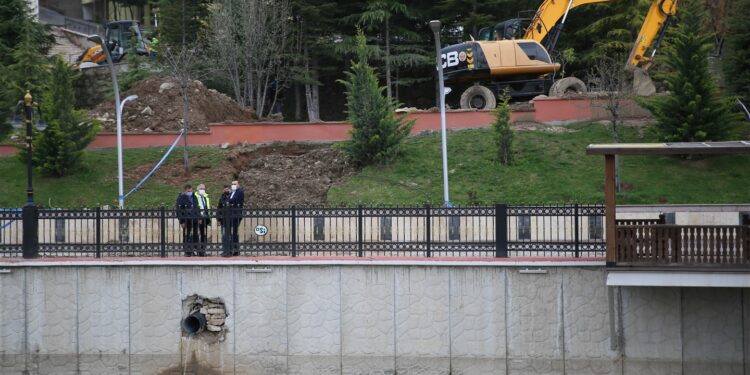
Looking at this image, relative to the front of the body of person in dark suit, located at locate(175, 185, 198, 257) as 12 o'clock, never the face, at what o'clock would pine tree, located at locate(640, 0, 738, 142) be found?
The pine tree is roughly at 8 o'clock from the person in dark suit.

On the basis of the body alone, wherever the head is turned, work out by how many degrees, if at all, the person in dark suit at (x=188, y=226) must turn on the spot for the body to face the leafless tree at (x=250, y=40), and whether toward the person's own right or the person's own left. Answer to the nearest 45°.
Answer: approximately 180°

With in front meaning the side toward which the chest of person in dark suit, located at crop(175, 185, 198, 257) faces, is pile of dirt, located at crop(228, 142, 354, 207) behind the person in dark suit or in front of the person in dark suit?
behind

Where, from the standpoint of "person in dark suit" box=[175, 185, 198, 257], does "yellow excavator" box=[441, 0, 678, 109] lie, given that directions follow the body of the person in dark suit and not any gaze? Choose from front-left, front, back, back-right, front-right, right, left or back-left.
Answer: back-left

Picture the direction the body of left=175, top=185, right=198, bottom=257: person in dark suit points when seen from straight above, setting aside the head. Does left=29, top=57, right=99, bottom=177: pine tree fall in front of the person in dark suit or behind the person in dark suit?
behind

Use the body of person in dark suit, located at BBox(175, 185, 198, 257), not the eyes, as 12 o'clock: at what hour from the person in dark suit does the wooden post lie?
The wooden post is roughly at 10 o'clock from the person in dark suit.

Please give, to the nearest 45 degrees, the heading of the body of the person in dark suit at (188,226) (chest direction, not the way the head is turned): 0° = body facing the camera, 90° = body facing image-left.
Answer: approximately 0°

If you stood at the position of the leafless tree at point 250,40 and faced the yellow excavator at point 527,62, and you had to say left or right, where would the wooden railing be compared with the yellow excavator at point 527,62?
right

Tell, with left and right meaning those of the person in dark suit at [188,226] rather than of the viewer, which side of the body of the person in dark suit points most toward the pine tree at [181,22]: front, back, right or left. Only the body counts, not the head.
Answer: back

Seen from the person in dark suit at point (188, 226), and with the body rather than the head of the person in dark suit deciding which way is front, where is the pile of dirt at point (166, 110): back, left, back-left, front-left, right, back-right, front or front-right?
back

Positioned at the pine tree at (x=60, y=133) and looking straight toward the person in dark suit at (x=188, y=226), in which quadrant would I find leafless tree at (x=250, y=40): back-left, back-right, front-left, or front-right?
back-left
